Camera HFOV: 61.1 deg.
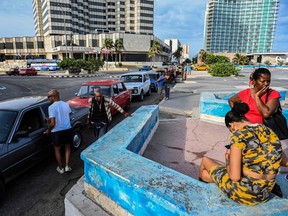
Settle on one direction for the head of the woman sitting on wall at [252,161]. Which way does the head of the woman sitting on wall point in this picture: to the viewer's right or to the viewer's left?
to the viewer's left

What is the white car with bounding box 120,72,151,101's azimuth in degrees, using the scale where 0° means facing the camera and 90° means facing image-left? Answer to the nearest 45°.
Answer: approximately 45°

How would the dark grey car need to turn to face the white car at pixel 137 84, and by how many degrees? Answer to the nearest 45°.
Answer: approximately 180°

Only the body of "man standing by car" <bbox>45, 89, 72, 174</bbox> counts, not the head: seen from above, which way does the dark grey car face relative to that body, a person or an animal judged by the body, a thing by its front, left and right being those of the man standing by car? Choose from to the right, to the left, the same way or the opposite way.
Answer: to the left

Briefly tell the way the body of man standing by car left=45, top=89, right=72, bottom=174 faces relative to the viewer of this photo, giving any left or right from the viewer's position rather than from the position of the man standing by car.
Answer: facing away from the viewer and to the left of the viewer

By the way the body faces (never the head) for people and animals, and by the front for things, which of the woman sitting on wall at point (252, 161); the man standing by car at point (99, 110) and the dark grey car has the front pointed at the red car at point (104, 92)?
the woman sitting on wall

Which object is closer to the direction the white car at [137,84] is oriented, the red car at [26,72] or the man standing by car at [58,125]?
the man standing by car
